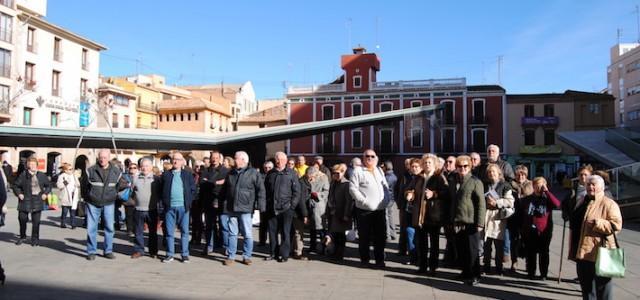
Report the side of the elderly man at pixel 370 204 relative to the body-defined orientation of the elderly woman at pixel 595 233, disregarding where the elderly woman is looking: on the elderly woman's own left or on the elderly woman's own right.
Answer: on the elderly woman's own right

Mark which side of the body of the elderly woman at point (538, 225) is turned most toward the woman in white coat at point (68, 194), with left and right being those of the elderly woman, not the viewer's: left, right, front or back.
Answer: right

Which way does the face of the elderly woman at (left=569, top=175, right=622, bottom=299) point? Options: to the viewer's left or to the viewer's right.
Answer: to the viewer's left

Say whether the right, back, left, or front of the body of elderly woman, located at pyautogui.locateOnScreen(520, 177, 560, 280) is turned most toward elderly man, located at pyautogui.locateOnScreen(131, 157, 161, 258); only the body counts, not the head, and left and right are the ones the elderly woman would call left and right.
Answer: right

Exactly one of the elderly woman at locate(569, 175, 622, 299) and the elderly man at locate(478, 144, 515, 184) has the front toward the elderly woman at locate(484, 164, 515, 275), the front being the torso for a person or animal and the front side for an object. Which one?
the elderly man

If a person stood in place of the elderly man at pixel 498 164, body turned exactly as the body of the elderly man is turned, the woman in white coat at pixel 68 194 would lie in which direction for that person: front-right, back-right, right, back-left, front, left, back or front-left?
right

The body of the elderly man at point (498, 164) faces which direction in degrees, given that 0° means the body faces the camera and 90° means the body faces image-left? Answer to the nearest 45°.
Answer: approximately 0°

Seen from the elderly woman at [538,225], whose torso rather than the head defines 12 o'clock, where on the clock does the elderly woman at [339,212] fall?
the elderly woman at [339,212] is roughly at 3 o'clock from the elderly woman at [538,225].

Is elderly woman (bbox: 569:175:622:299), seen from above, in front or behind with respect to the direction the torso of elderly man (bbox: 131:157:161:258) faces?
in front

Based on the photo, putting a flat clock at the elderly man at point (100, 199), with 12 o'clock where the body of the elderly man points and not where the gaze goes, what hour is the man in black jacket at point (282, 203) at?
The man in black jacket is roughly at 10 o'clock from the elderly man.

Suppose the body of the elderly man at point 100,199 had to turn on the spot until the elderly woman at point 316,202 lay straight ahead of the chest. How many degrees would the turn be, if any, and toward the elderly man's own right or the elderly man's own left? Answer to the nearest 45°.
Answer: approximately 90° to the elderly man's own left
